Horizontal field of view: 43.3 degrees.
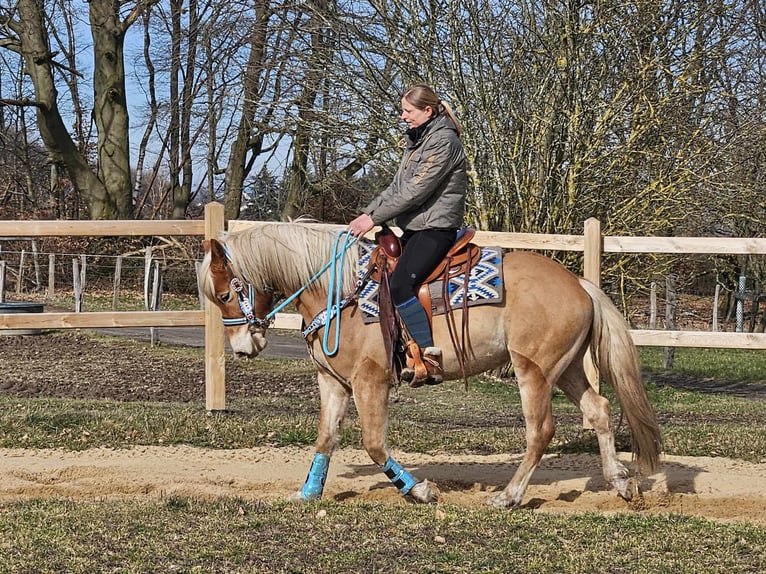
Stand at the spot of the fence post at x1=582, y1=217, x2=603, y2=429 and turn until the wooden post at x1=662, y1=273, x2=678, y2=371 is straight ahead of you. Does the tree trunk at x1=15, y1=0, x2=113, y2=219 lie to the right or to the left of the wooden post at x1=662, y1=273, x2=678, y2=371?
left

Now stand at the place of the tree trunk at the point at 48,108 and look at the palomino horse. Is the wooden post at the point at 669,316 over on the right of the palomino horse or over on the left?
left

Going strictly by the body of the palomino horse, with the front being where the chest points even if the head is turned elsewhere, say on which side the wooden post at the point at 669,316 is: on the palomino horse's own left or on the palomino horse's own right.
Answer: on the palomino horse's own right

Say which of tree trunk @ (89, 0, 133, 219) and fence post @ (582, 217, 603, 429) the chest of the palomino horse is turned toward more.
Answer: the tree trunk

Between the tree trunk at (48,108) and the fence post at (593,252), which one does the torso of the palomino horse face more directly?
the tree trunk

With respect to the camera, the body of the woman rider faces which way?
to the viewer's left

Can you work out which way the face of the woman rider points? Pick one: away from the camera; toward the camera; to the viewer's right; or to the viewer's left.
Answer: to the viewer's left

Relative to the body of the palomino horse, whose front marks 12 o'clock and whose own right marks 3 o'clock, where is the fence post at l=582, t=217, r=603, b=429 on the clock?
The fence post is roughly at 4 o'clock from the palomino horse.

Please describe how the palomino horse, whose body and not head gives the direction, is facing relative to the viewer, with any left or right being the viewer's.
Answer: facing to the left of the viewer

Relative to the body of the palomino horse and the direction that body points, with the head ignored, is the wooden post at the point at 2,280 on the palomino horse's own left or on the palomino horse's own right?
on the palomino horse's own right

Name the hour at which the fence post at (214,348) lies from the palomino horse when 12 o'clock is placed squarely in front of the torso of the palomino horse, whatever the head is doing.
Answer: The fence post is roughly at 2 o'clock from the palomino horse.

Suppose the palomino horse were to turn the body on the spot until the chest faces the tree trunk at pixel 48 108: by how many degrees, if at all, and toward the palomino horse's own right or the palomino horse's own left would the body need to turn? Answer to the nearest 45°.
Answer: approximately 45° to the palomino horse's own right

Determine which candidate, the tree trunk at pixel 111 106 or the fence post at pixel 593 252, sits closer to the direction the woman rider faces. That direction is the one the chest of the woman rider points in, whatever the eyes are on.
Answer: the tree trunk
